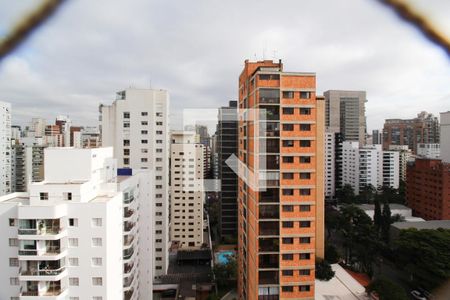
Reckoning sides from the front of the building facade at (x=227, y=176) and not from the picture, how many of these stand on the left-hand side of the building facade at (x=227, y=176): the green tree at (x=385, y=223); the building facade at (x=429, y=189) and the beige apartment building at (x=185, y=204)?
2

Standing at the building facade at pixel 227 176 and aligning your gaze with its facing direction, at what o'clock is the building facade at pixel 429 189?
the building facade at pixel 429 189 is roughly at 9 o'clock from the building facade at pixel 227 176.

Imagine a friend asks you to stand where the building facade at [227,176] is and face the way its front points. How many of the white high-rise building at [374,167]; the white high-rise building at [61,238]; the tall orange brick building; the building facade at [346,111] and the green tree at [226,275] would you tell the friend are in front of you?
3

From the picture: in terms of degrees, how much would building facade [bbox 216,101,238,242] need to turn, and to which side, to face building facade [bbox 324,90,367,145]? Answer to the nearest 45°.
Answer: approximately 135° to its left

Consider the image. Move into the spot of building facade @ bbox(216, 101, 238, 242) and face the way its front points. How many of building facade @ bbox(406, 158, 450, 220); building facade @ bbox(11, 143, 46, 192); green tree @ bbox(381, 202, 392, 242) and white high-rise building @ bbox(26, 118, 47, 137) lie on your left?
2

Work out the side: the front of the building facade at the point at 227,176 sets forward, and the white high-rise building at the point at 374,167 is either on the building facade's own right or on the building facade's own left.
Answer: on the building facade's own left

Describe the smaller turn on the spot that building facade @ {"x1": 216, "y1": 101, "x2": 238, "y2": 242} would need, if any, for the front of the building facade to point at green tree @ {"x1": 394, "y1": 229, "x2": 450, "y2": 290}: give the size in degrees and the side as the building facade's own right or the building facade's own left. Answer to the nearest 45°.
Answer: approximately 45° to the building facade's own left

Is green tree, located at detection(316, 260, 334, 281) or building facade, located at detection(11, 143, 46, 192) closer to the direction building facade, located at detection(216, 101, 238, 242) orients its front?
the green tree

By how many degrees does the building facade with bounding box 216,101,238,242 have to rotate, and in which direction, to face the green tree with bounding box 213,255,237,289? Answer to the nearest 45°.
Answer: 0° — it already faces it

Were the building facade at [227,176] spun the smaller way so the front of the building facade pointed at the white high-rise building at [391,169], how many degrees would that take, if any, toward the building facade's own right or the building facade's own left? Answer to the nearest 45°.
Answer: approximately 135° to the building facade's own left

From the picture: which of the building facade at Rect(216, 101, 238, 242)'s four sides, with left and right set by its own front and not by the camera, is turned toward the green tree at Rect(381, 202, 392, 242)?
left

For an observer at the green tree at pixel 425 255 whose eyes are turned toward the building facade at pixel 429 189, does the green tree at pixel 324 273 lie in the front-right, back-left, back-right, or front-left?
back-left

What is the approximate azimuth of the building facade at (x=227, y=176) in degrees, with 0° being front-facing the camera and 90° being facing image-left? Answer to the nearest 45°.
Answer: approximately 0°

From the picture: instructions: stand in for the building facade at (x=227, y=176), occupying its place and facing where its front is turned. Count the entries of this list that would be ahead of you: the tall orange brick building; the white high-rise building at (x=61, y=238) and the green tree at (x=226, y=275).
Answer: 3
